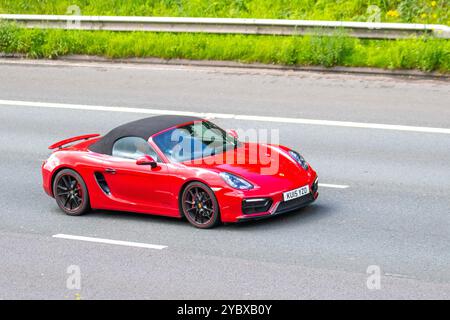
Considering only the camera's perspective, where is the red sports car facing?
facing the viewer and to the right of the viewer
